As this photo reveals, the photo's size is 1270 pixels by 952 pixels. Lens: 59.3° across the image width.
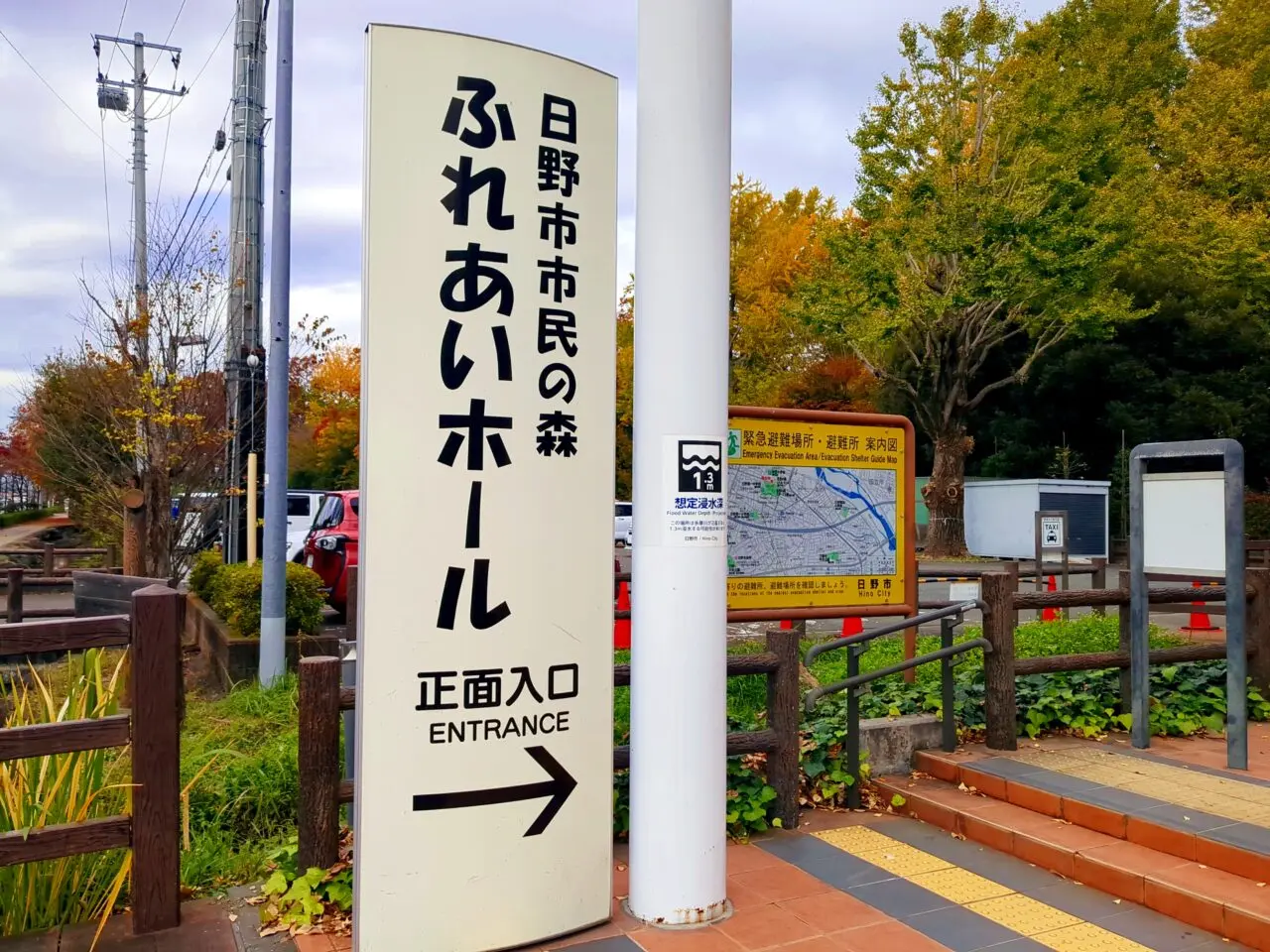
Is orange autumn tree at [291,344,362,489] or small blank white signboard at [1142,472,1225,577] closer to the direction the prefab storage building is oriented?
the small blank white signboard

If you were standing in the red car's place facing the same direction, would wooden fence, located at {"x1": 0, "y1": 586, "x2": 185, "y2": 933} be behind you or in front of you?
in front

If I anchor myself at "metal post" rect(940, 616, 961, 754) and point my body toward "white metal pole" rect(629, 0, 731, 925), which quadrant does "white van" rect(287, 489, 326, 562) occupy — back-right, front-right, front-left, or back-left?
back-right

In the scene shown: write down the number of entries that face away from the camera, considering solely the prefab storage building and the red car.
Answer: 0

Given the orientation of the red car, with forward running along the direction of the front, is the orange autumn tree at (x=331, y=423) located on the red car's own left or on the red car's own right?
on the red car's own right

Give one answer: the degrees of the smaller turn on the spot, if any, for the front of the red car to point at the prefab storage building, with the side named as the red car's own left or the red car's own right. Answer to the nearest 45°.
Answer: approximately 180°

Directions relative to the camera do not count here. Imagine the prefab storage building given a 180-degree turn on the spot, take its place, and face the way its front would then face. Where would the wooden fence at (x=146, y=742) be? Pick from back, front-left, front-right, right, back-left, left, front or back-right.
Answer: back-left

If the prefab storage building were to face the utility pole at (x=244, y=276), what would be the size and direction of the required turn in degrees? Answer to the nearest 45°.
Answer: approximately 90° to its right

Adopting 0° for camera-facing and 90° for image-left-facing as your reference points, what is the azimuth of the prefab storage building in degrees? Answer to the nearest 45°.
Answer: approximately 315°

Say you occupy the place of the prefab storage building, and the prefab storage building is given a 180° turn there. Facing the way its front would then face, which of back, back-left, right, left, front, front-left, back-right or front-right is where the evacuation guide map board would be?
back-left

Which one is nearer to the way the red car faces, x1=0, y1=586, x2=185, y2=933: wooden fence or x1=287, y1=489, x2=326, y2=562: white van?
the wooden fence

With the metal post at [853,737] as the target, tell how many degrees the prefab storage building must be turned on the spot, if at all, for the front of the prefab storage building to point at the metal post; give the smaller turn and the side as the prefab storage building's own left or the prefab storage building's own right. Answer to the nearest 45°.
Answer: approximately 45° to the prefab storage building's own right

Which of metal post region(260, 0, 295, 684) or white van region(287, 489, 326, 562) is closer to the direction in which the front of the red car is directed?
the metal post

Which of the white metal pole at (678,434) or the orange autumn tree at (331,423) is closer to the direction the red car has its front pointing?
the white metal pole

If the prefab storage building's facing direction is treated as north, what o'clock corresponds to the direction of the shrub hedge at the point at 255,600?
The shrub hedge is roughly at 2 o'clock from the prefab storage building.
